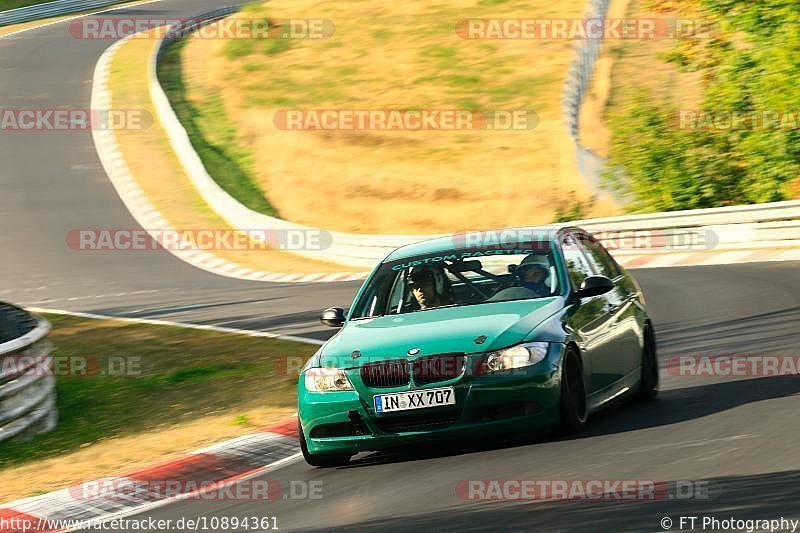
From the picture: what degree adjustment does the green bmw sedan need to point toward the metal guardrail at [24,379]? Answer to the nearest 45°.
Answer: approximately 90° to its right

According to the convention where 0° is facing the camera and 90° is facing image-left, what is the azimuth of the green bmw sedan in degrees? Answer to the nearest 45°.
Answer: approximately 45°
